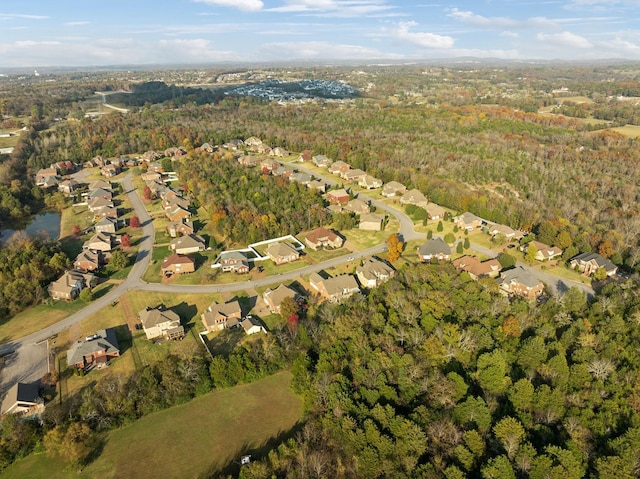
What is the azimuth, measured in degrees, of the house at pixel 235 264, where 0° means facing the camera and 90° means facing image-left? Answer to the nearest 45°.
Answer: approximately 0°

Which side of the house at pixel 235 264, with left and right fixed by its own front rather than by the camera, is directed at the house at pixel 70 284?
right

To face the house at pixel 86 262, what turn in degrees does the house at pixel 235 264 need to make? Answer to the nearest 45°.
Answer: approximately 90° to its right

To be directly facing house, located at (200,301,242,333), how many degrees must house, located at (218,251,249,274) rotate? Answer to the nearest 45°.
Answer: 0° — it already faces it

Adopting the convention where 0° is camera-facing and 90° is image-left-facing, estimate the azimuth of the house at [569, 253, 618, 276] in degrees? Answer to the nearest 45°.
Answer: approximately 45°

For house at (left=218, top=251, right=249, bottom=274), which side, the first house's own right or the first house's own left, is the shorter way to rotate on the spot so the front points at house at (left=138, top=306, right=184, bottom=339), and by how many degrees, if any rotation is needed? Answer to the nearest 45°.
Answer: approximately 45° to the first house's own right

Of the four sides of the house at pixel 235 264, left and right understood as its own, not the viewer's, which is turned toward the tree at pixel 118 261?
right
